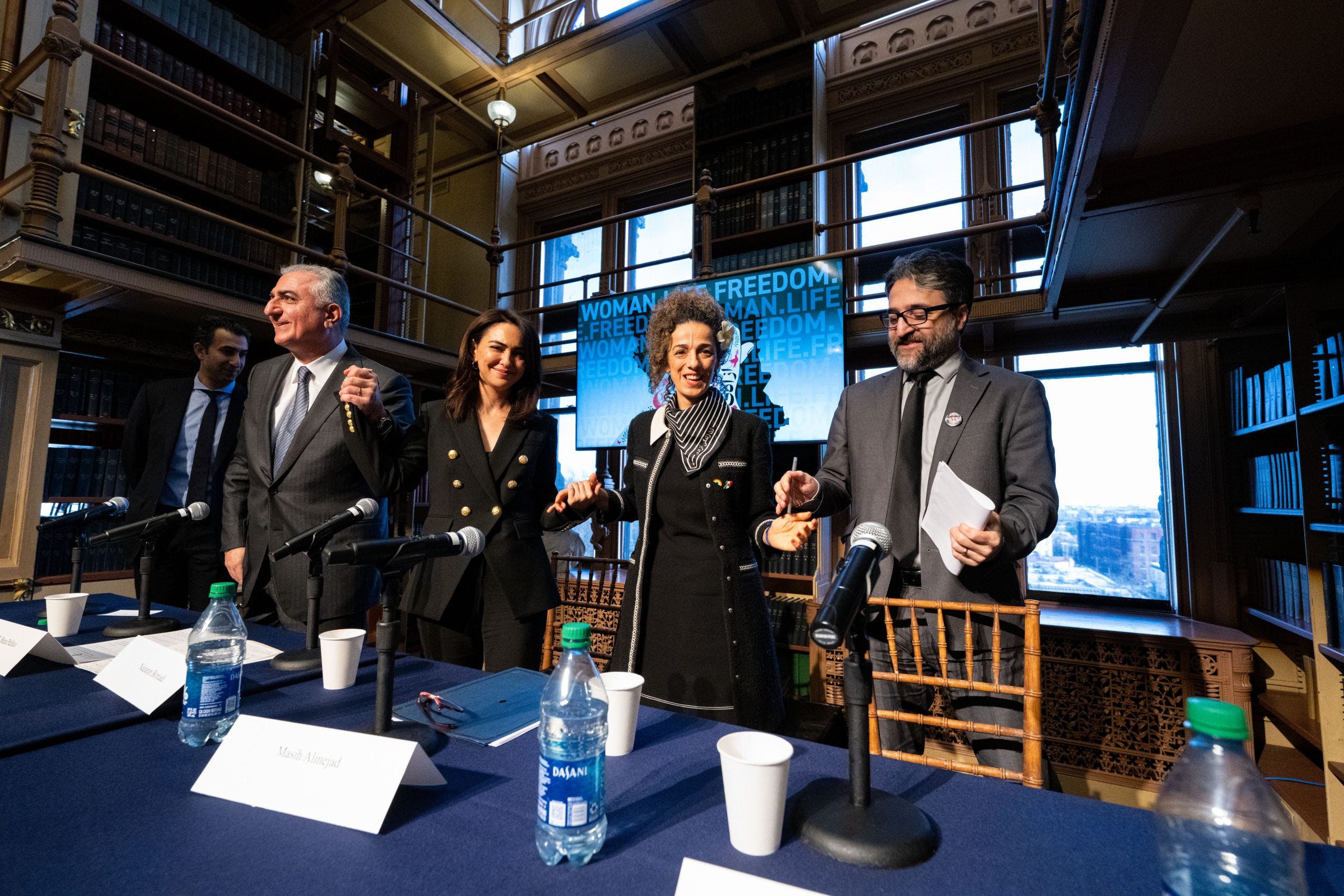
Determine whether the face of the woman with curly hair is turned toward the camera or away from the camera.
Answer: toward the camera

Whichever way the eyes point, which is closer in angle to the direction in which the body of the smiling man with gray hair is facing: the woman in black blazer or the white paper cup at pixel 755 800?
the white paper cup

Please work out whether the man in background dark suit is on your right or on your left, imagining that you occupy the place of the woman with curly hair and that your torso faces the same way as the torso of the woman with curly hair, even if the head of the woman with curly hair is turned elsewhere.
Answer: on your right

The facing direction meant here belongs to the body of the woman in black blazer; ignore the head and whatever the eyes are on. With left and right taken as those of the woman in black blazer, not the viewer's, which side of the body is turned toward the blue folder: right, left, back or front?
front

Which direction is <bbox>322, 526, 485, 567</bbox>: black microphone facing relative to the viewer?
to the viewer's right

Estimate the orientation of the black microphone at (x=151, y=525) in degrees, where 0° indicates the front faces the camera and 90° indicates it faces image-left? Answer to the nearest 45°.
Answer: approximately 270°

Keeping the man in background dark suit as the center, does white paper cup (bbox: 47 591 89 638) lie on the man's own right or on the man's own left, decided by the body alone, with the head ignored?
on the man's own right

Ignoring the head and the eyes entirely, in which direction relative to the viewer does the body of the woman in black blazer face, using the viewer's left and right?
facing the viewer

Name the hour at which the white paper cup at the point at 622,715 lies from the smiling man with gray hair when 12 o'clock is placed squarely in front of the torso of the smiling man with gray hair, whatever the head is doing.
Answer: The white paper cup is roughly at 10 o'clock from the smiling man with gray hair.

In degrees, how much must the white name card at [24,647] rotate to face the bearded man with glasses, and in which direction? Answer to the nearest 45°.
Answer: approximately 90° to its left

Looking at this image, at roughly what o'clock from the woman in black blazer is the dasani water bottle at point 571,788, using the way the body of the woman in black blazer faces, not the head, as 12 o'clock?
The dasani water bottle is roughly at 12 o'clock from the woman in black blazer.

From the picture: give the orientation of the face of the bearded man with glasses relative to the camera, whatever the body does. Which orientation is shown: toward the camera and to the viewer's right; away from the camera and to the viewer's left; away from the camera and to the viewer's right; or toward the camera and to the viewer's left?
toward the camera and to the viewer's left

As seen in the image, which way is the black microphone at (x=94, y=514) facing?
to the viewer's right

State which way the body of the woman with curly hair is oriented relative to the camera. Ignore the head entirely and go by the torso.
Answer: toward the camera

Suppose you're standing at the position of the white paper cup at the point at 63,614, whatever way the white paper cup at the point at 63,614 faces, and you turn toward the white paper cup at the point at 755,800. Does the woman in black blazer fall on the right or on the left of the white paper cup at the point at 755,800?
left

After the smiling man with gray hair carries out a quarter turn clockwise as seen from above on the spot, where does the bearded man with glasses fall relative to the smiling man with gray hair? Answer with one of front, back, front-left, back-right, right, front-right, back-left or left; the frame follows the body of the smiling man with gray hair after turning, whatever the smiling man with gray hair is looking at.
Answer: back

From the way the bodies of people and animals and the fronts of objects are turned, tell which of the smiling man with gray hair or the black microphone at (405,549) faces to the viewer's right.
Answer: the black microphone
